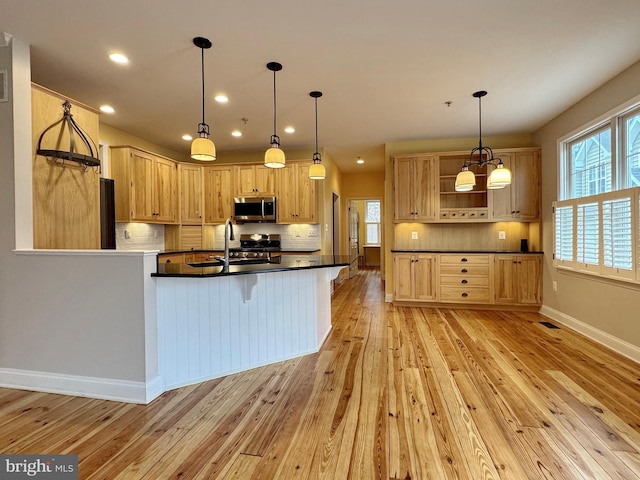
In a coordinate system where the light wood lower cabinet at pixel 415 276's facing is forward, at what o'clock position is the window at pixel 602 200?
The window is roughly at 10 o'clock from the light wood lower cabinet.

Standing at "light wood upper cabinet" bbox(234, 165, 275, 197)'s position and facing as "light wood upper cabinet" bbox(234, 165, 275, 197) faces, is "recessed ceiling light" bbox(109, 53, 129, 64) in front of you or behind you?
in front

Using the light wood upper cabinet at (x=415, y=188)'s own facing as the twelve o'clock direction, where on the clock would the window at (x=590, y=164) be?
The window is roughly at 10 o'clock from the light wood upper cabinet.

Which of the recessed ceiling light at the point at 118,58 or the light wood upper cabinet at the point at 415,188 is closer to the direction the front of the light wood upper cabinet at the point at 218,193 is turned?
the recessed ceiling light

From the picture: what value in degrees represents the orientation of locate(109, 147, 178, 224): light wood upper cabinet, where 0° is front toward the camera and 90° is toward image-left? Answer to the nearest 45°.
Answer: approximately 315°

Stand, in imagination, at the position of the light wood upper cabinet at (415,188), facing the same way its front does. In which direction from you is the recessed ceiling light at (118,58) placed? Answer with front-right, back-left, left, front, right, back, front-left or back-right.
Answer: front-right

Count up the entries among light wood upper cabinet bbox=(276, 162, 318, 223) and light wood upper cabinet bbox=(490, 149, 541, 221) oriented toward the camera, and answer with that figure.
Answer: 2

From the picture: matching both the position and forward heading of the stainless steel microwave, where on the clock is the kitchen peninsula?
The kitchen peninsula is roughly at 12 o'clock from the stainless steel microwave.
